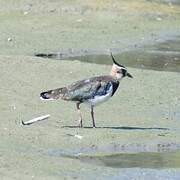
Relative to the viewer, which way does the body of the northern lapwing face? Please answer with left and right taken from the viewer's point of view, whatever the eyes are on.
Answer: facing to the right of the viewer
